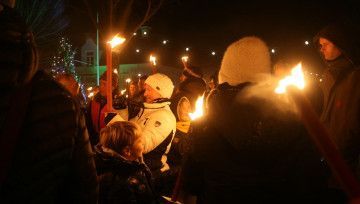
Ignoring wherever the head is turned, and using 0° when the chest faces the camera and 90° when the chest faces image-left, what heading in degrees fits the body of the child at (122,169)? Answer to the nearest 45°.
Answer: approximately 225°

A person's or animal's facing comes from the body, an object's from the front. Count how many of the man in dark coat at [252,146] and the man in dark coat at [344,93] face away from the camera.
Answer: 1

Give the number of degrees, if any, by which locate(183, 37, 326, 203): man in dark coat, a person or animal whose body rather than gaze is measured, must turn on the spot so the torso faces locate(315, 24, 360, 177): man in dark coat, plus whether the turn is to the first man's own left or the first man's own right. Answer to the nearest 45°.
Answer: approximately 45° to the first man's own right

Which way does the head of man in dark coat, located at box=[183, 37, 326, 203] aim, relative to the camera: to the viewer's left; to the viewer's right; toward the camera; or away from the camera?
away from the camera

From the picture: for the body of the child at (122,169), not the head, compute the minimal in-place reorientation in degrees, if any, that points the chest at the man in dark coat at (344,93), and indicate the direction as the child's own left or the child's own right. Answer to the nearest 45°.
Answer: approximately 45° to the child's own right

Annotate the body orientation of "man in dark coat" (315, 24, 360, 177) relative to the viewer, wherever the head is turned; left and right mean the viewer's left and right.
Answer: facing to the left of the viewer

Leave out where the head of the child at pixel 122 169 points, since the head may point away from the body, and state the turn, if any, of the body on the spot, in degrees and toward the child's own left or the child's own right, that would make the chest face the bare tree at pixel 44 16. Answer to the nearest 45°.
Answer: approximately 45° to the child's own left

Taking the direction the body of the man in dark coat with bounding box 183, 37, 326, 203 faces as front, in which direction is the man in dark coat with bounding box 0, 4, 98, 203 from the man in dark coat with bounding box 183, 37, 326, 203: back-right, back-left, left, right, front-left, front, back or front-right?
back-left

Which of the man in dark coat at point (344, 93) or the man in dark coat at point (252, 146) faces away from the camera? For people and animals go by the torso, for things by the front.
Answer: the man in dark coat at point (252, 146)

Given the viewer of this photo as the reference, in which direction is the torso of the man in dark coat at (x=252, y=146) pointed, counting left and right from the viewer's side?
facing away from the viewer
